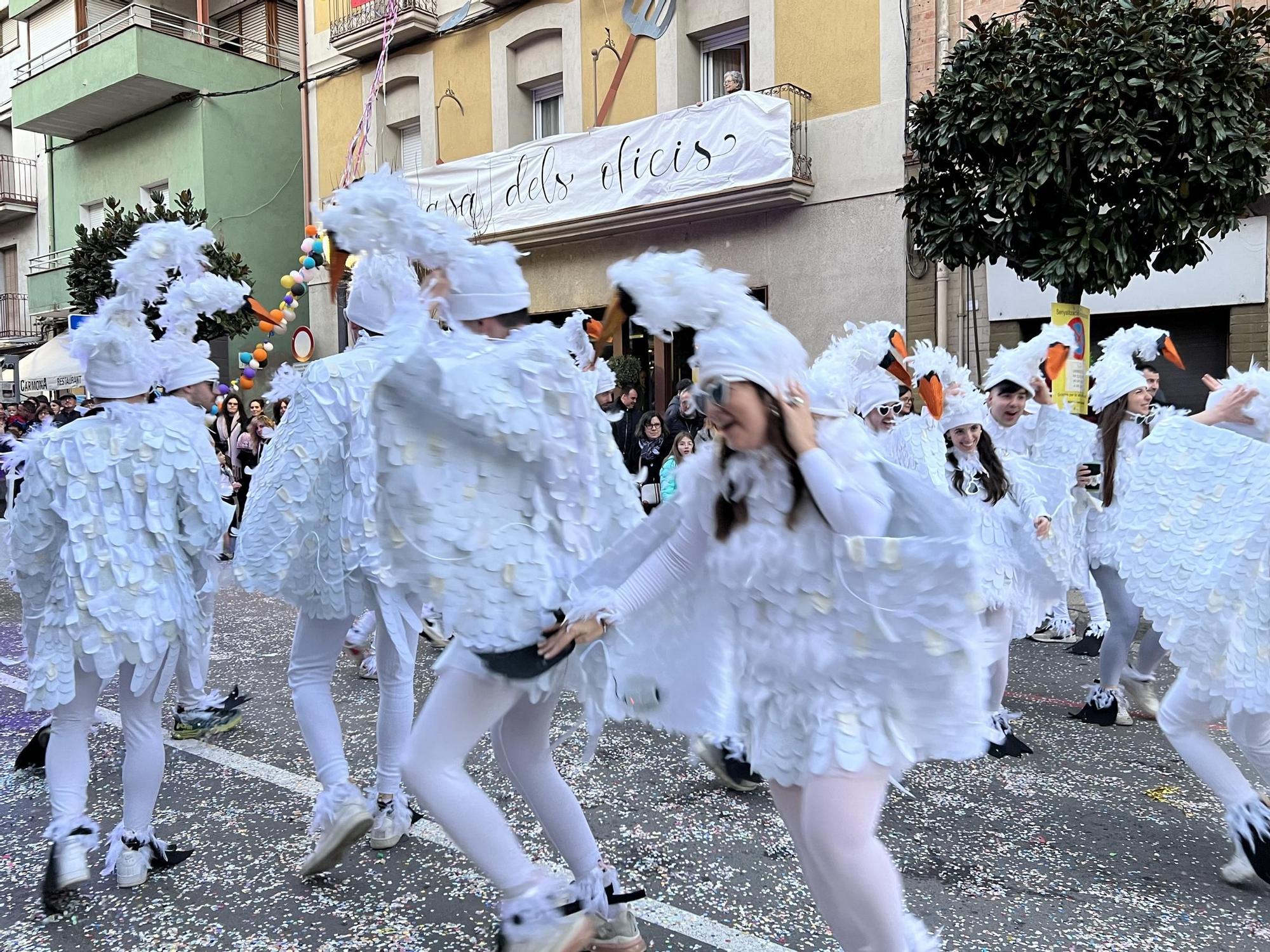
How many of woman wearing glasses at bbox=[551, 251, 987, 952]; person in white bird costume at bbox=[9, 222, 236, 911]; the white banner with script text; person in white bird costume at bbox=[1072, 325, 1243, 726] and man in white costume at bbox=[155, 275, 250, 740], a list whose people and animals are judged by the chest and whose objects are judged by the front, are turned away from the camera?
1

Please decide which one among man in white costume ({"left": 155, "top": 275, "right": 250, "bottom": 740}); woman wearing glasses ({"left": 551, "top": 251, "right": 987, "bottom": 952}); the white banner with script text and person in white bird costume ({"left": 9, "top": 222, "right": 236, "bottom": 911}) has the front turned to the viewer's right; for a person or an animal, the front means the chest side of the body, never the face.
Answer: the man in white costume

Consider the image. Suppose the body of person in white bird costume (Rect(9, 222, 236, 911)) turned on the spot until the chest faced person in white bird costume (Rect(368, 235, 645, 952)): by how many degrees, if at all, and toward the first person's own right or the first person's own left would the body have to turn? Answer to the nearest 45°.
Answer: approximately 135° to the first person's own right

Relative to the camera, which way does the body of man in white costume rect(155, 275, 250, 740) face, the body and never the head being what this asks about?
to the viewer's right

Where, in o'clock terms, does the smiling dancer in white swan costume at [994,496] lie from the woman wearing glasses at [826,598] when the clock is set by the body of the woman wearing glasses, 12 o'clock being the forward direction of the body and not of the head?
The smiling dancer in white swan costume is roughly at 5 o'clock from the woman wearing glasses.

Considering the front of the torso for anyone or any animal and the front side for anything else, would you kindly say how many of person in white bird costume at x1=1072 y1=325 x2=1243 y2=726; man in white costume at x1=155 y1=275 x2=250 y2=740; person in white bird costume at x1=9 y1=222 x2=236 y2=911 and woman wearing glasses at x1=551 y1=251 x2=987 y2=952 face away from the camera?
1

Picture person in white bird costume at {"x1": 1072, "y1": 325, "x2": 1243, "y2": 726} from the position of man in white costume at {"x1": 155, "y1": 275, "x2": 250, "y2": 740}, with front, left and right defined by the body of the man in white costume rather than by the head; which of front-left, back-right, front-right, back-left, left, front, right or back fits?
front

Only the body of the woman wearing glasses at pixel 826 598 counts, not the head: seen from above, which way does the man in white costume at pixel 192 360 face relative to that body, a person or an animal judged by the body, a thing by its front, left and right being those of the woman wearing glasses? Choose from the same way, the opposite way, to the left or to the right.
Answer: the opposite way

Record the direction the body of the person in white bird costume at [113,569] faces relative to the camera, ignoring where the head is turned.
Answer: away from the camera

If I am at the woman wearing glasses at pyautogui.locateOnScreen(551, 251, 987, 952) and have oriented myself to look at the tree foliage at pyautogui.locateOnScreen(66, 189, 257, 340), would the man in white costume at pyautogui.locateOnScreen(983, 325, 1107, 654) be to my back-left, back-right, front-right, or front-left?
front-right

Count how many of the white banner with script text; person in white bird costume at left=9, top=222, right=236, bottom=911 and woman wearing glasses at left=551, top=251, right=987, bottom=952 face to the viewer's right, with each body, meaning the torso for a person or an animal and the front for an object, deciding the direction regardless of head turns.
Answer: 0
